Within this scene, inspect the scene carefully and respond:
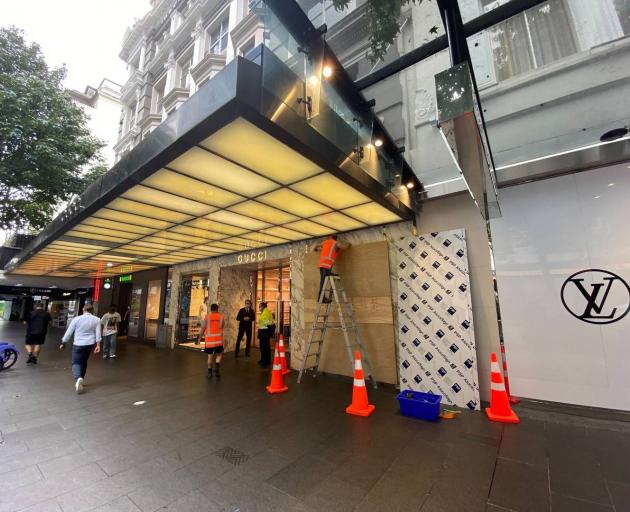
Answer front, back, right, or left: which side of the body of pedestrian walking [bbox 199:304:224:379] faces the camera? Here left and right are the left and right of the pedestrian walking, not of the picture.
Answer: back

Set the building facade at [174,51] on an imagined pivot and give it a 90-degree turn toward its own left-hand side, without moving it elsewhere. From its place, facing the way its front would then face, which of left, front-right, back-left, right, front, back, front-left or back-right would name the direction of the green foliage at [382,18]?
front-right

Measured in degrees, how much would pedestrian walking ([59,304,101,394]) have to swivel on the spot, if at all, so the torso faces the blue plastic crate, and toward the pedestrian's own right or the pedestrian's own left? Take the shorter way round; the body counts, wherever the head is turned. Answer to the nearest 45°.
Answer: approximately 135° to the pedestrian's own right

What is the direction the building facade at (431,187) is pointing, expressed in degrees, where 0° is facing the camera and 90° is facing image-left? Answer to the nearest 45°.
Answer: approximately 45°

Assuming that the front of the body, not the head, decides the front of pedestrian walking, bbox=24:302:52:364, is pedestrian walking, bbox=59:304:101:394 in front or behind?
behind

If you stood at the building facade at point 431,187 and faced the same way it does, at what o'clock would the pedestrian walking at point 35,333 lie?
The pedestrian walking is roughly at 2 o'clock from the building facade.

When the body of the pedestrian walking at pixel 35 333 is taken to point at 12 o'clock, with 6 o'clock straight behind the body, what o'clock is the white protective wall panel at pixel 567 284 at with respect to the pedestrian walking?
The white protective wall panel is roughly at 5 o'clock from the pedestrian walking.

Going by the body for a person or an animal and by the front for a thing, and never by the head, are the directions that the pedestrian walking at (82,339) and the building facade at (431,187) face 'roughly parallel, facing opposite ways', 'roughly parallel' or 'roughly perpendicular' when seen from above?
roughly perpendicular

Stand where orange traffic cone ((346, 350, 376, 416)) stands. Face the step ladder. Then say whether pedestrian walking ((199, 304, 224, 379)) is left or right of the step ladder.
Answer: left

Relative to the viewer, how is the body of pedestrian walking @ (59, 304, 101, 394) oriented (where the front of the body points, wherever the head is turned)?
away from the camera

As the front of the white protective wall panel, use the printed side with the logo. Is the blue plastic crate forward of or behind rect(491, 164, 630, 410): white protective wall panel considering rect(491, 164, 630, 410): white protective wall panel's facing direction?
forward
